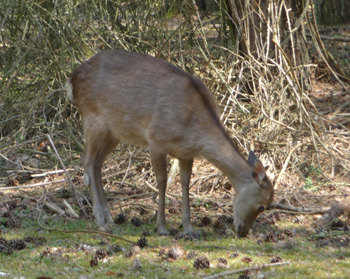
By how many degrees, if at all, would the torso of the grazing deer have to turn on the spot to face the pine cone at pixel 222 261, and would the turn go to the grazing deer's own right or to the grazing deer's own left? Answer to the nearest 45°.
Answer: approximately 90° to the grazing deer's own right

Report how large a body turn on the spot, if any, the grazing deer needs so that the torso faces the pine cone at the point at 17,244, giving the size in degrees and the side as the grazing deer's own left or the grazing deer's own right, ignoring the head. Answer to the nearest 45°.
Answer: approximately 135° to the grazing deer's own right

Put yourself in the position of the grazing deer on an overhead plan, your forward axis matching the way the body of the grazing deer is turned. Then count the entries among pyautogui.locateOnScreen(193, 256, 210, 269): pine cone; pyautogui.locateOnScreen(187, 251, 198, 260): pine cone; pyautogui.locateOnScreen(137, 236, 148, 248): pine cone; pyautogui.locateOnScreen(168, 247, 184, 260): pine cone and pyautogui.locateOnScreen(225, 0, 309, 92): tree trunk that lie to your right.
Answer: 4

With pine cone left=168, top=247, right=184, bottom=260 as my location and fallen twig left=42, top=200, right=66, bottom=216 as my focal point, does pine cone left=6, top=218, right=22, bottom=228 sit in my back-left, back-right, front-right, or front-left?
front-left

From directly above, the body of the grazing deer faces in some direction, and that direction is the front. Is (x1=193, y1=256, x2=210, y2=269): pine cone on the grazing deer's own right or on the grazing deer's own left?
on the grazing deer's own right

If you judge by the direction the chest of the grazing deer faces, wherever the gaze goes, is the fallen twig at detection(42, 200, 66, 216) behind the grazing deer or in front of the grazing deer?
behind

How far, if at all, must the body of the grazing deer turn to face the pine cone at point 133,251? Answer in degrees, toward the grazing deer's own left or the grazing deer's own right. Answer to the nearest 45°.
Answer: approximately 90° to the grazing deer's own right

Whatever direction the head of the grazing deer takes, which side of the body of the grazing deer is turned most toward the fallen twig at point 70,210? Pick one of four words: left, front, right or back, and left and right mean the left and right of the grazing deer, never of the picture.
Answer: back

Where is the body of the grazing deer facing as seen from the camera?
to the viewer's right

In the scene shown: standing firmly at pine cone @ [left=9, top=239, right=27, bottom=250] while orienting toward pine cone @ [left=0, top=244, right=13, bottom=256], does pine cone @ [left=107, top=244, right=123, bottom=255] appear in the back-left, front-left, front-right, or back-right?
back-left

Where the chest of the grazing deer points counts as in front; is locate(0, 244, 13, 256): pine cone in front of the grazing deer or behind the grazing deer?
behind

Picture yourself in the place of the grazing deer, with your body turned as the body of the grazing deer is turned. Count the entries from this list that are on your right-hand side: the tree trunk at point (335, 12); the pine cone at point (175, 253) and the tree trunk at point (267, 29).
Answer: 1

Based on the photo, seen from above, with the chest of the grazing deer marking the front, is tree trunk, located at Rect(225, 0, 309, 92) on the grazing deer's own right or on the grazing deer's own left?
on the grazing deer's own left

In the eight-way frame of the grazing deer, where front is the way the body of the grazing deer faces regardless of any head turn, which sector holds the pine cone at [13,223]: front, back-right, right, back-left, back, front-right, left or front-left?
back

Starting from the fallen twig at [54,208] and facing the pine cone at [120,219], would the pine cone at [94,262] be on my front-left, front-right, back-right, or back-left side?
front-right

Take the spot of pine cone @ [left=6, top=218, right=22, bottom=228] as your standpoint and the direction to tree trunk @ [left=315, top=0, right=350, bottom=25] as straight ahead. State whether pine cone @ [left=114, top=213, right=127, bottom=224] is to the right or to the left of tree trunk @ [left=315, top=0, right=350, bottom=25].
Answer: right

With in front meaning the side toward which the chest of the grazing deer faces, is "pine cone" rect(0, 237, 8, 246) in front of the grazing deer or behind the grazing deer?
behind
